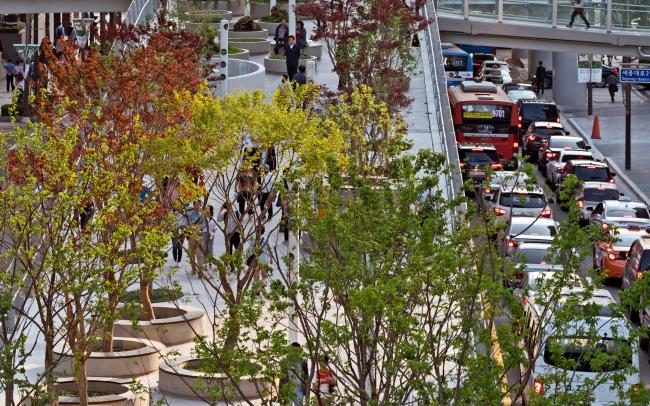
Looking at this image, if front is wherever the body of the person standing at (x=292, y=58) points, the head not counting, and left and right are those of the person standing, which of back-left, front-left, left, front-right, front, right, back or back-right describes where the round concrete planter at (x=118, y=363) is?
front

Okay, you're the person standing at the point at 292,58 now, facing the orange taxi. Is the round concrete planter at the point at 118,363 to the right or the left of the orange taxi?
right

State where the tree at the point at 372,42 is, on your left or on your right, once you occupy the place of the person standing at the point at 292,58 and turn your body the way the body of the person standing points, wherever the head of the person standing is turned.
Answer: on your left

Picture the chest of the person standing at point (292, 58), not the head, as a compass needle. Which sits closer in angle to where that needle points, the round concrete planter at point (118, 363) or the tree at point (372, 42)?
the round concrete planter

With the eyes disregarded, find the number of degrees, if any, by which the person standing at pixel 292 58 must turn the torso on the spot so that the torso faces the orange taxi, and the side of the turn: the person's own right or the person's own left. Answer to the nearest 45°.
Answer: approximately 45° to the person's own left

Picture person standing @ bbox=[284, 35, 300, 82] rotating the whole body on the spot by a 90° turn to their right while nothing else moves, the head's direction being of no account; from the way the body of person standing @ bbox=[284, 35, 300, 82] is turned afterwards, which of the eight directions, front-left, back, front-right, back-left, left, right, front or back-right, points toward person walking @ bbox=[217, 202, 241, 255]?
left

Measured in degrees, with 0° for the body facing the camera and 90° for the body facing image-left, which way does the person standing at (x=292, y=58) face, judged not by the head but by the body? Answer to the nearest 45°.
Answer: approximately 0°

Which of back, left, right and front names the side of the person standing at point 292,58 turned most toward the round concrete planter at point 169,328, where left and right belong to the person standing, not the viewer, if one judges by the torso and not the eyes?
front
